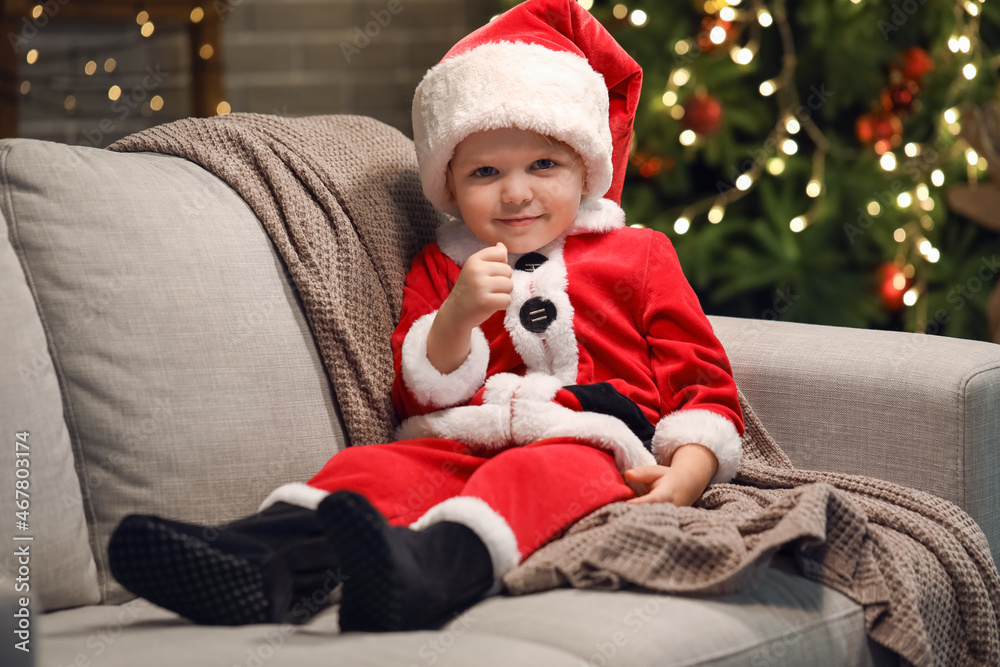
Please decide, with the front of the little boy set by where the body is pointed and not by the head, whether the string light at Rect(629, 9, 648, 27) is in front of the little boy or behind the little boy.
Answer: behind

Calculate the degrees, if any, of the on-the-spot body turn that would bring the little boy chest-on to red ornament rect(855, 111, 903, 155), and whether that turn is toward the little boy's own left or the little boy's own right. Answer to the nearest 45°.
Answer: approximately 180°

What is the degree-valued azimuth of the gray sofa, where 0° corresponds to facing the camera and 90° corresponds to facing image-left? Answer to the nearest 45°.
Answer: approximately 315°

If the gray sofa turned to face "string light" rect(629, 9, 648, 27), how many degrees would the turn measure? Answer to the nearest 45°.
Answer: approximately 135° to its left

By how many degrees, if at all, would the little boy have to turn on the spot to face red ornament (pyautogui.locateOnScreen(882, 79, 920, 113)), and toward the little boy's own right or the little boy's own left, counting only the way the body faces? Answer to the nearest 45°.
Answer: approximately 180°

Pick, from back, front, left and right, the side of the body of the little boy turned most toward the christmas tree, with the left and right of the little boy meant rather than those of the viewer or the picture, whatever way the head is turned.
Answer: back

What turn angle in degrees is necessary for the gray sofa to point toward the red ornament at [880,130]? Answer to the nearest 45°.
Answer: approximately 90° to its left

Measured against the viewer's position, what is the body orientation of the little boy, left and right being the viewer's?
facing the viewer and to the left of the viewer
